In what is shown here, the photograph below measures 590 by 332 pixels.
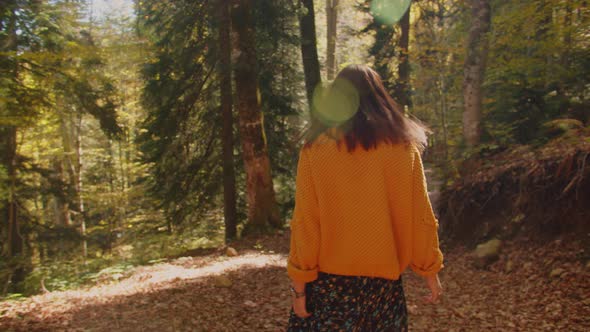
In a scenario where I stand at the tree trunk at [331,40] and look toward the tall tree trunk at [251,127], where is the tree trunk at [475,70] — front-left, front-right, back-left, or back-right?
front-left

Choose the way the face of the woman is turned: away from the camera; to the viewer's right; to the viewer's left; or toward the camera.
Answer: away from the camera

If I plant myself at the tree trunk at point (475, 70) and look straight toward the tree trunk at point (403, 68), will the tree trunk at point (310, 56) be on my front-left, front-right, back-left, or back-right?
front-left

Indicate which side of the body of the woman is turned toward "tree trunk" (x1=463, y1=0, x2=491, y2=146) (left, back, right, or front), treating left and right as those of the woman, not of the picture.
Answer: front

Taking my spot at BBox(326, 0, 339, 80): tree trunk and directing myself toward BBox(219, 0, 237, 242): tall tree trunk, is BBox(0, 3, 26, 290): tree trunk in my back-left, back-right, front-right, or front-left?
front-right

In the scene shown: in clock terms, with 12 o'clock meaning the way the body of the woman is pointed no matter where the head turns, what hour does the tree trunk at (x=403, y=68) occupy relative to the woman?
The tree trunk is roughly at 12 o'clock from the woman.

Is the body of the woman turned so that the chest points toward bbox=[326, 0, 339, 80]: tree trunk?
yes

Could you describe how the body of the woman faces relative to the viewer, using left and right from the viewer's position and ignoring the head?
facing away from the viewer

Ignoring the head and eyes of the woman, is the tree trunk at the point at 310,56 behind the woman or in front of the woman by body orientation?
in front

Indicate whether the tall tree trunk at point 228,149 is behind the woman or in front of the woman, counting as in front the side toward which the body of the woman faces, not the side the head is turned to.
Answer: in front

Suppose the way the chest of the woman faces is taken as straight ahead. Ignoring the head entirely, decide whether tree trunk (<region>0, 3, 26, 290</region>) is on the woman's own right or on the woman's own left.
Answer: on the woman's own left
